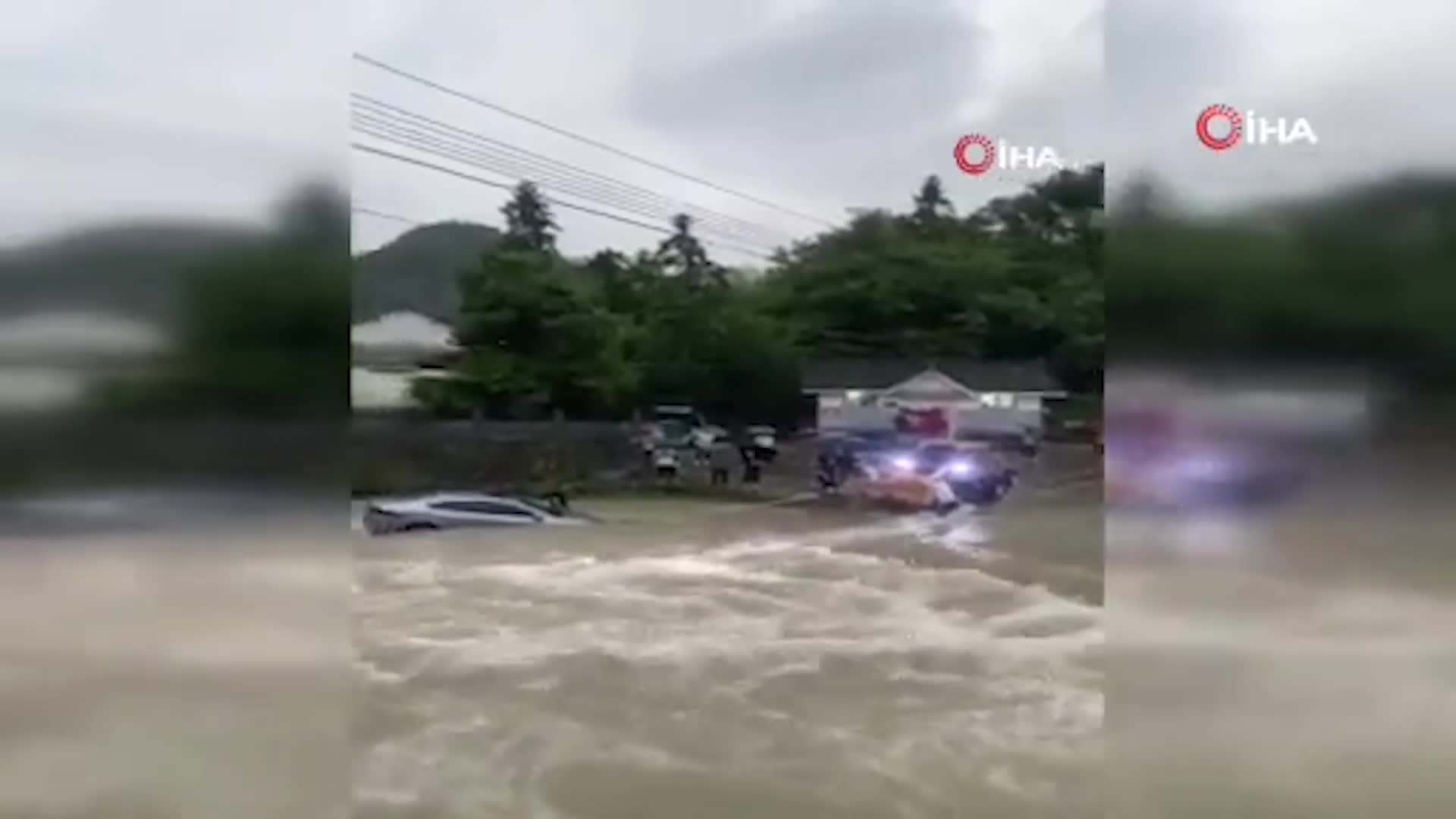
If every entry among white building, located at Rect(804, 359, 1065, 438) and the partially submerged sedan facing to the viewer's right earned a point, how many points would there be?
1

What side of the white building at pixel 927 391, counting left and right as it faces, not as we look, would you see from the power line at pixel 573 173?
right

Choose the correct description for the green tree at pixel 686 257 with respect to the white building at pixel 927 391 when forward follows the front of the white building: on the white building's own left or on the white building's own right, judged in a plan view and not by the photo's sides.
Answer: on the white building's own right

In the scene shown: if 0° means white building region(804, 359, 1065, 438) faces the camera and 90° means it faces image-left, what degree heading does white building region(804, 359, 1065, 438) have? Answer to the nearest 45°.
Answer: approximately 0°

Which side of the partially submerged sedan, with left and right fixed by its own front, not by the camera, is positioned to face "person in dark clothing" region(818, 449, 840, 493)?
front

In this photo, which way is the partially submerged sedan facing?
to the viewer's right
